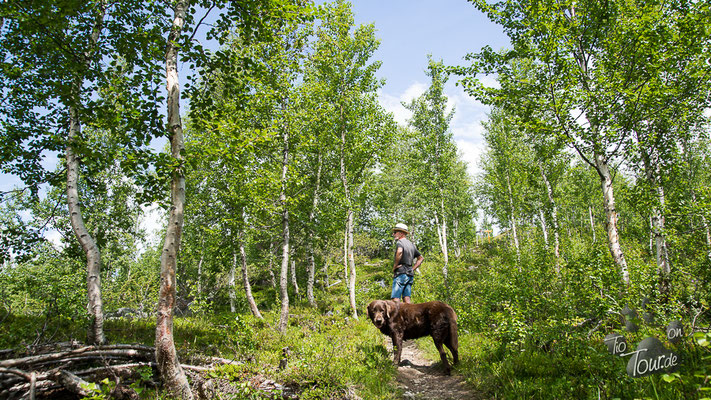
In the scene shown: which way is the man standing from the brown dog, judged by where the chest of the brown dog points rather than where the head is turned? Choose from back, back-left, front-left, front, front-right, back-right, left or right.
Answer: right

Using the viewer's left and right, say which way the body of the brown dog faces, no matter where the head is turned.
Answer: facing to the left of the viewer

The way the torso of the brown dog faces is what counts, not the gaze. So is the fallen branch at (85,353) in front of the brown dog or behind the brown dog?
in front
